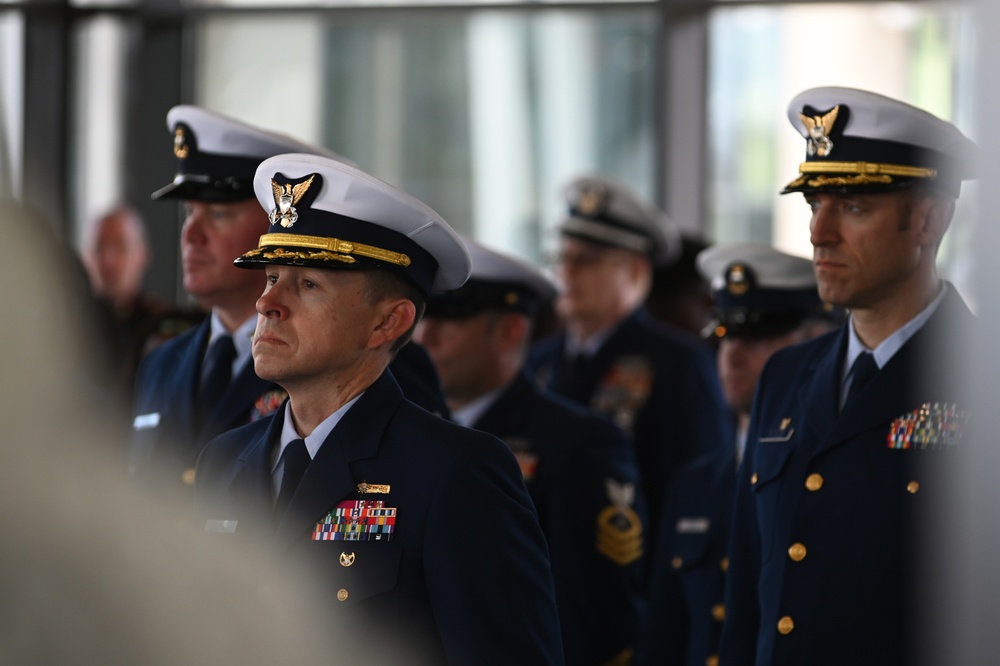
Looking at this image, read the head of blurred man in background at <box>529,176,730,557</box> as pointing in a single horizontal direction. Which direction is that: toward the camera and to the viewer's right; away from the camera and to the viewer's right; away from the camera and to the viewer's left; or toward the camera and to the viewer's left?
toward the camera and to the viewer's left

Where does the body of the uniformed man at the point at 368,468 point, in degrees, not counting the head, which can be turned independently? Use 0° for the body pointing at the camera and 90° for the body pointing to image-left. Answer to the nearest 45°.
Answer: approximately 45°

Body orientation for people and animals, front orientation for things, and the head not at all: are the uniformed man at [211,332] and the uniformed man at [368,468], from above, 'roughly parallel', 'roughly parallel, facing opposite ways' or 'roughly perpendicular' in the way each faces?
roughly parallel

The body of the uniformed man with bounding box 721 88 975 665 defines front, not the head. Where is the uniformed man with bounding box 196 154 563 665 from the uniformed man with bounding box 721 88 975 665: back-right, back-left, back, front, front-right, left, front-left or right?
front

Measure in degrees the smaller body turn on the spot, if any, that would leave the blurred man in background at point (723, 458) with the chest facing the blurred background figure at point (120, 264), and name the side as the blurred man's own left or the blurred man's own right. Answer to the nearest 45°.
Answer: approximately 90° to the blurred man's own right

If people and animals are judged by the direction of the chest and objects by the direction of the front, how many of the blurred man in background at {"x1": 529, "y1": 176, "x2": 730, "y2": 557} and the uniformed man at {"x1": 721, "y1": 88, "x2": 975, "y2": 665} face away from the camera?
0

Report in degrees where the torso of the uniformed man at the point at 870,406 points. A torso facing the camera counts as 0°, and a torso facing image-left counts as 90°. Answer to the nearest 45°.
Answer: approximately 45°

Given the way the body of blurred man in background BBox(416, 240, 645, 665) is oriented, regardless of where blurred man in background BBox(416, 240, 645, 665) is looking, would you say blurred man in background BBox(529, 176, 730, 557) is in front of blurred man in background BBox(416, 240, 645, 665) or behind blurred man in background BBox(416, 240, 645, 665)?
behind

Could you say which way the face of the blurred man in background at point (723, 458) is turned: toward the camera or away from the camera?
toward the camera

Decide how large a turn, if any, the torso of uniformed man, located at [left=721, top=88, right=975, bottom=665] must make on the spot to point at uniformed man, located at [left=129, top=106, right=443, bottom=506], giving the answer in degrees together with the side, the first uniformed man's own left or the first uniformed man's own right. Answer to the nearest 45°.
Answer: approximately 45° to the first uniformed man's own right

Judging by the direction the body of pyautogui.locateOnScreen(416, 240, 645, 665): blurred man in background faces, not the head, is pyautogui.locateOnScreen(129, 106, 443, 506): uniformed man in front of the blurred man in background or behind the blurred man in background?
in front

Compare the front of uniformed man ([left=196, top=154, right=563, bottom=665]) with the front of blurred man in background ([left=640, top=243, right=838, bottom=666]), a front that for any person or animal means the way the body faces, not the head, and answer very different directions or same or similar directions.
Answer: same or similar directions

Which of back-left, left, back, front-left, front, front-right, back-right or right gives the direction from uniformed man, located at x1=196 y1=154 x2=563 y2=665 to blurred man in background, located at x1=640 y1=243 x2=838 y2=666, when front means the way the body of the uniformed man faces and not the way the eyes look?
back

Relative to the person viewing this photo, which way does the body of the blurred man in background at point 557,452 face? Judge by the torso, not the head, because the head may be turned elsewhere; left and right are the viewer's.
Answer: facing the viewer and to the left of the viewer

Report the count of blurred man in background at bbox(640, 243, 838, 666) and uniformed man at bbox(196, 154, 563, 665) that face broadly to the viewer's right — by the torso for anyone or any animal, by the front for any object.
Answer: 0

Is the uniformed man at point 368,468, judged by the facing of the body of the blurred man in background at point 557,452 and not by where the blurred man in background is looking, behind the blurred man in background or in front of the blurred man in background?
in front

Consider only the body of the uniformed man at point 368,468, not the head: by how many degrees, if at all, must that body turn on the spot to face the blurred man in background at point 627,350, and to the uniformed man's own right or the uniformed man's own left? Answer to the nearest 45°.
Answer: approximately 135° to the uniformed man's own right
